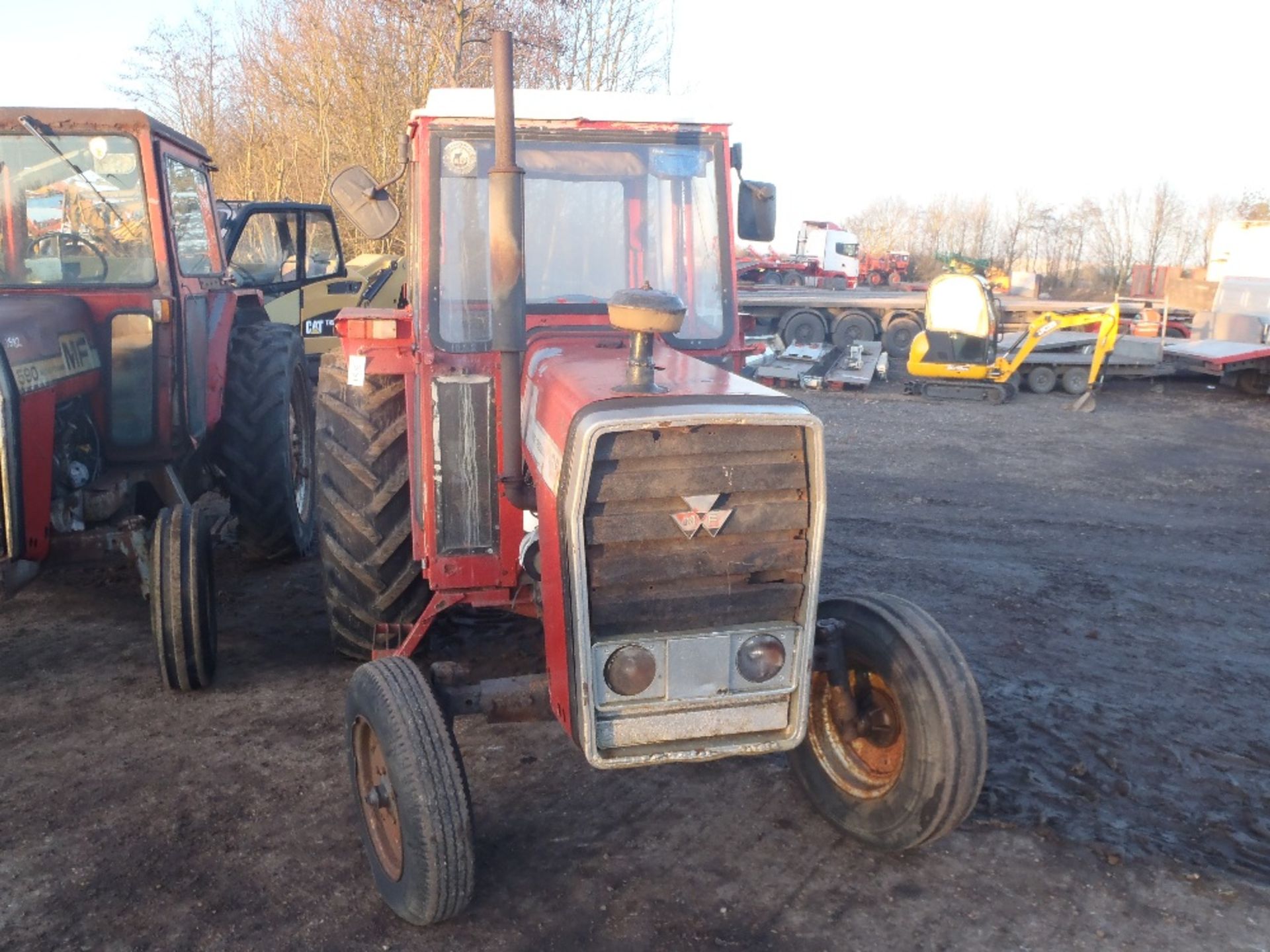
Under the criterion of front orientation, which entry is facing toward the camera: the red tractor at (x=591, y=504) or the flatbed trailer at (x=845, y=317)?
the red tractor

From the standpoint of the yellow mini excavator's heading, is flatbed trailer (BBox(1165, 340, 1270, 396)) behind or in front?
in front

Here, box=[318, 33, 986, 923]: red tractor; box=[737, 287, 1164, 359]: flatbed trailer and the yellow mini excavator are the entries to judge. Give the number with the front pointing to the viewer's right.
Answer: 2

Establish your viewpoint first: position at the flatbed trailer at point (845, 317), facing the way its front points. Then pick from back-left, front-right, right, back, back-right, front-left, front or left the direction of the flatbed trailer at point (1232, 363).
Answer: front-right

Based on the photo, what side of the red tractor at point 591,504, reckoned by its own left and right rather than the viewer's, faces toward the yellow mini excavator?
back

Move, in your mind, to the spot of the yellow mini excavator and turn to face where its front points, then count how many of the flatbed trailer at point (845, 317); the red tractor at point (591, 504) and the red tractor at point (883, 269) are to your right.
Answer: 1

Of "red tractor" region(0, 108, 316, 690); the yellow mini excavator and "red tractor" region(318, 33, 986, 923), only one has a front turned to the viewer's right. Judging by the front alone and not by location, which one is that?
the yellow mini excavator

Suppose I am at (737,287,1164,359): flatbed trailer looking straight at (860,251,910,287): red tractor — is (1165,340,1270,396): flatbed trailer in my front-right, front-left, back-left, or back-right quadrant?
back-right

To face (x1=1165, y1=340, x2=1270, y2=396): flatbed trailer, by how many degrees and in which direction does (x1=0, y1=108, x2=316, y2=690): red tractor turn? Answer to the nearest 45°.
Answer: approximately 135° to its left

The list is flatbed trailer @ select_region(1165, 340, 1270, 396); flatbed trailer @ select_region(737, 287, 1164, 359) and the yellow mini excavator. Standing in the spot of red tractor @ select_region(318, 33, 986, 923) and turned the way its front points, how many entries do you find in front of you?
0

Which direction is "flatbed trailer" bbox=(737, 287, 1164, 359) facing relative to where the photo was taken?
to the viewer's right

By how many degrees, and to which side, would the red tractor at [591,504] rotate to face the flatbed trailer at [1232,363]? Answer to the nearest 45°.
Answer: approximately 135° to its left

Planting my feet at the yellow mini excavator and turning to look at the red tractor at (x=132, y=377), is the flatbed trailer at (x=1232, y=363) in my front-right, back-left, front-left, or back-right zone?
back-left

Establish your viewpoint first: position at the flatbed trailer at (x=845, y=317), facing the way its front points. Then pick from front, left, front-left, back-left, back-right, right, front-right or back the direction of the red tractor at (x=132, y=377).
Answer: right

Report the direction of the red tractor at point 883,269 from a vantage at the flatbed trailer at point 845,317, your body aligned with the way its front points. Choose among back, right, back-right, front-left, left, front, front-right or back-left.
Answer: left

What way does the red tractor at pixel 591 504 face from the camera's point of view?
toward the camera

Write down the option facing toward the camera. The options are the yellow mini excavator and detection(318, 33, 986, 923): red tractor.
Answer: the red tractor

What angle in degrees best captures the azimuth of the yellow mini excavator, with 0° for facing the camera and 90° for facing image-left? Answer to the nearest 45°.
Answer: approximately 270°

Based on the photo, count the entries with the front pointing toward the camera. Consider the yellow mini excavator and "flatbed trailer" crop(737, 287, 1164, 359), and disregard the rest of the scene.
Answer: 0

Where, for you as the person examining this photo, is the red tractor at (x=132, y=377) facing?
facing the viewer and to the left of the viewer
